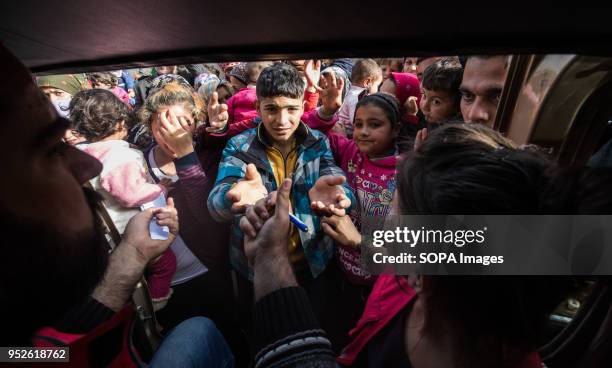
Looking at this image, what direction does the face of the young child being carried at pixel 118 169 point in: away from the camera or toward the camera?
away from the camera

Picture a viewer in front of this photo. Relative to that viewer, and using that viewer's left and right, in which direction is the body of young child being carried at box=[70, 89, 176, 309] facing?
facing away from the viewer and to the right of the viewer

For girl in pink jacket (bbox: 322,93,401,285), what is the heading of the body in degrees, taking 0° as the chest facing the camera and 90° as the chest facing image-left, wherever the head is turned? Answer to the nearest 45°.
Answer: approximately 45°

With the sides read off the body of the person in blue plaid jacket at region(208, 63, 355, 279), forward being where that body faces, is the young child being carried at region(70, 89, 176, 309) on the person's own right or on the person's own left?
on the person's own right

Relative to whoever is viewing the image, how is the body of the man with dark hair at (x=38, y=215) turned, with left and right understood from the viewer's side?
facing to the right of the viewer

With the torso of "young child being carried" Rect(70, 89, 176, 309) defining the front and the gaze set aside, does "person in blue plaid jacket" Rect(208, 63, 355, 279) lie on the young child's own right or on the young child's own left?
on the young child's own right
